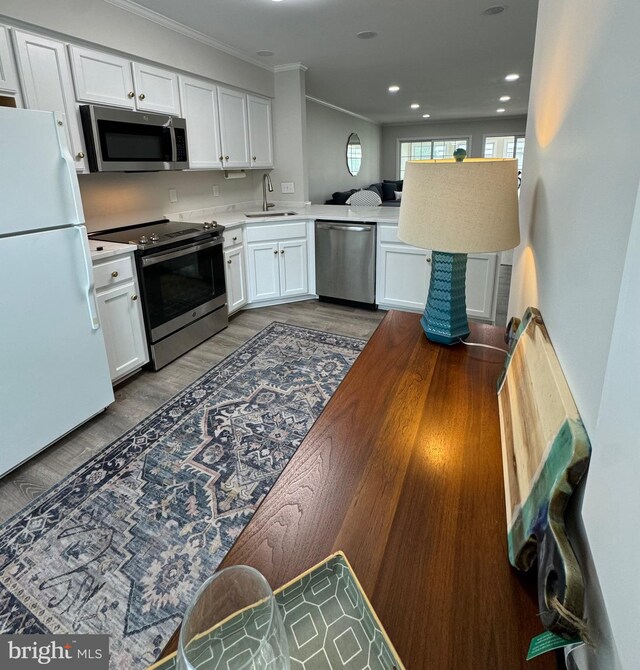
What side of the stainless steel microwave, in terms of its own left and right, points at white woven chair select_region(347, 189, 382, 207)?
left

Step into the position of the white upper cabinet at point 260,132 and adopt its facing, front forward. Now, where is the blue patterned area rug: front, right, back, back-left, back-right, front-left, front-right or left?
front-right

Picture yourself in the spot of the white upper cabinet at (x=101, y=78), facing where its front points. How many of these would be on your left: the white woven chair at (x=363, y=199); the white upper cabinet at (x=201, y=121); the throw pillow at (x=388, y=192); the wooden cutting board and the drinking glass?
3
